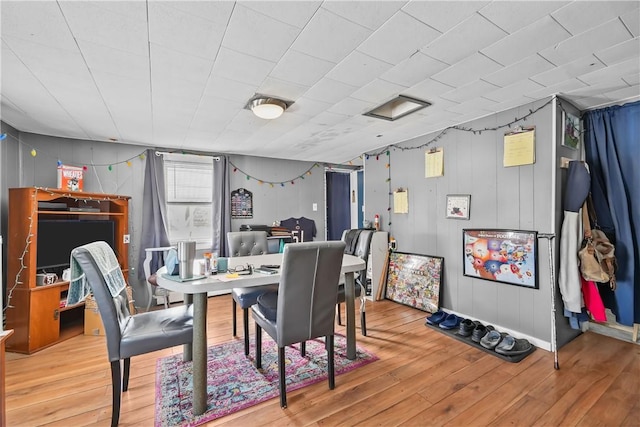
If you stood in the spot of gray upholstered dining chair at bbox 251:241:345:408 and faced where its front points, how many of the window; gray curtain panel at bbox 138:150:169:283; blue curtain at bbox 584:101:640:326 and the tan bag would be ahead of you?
2

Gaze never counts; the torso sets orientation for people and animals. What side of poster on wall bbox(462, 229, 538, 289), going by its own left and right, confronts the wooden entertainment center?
front

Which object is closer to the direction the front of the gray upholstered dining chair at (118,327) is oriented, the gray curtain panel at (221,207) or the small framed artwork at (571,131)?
the small framed artwork

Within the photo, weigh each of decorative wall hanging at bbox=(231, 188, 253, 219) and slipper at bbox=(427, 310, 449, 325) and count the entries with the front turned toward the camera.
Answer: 1

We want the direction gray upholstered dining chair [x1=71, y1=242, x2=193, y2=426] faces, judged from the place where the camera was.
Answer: facing to the right of the viewer

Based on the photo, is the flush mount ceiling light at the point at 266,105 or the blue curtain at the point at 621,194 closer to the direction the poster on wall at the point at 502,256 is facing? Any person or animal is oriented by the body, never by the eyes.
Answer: the flush mount ceiling light

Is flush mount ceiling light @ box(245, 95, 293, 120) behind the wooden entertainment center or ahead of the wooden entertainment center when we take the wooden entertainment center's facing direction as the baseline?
ahead

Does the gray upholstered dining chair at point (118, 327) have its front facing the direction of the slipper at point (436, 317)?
yes
